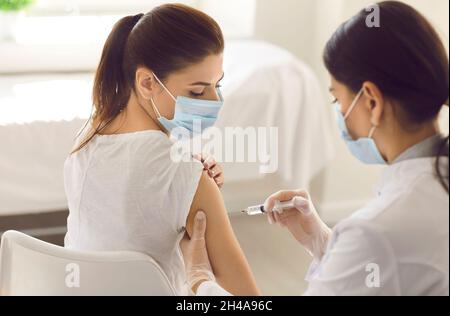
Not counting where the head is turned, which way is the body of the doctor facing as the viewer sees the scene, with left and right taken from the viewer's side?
facing away from the viewer and to the left of the viewer

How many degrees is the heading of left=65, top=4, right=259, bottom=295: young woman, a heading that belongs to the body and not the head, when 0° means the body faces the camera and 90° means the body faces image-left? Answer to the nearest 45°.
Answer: approximately 225°

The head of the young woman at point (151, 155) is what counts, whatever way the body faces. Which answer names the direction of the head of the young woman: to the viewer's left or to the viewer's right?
to the viewer's right

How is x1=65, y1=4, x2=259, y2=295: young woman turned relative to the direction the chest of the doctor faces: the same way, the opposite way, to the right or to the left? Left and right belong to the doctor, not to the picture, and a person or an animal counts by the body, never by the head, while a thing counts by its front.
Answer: to the right

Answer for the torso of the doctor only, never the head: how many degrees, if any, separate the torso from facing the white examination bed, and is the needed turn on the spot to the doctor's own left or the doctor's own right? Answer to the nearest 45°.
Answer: approximately 45° to the doctor's own right
